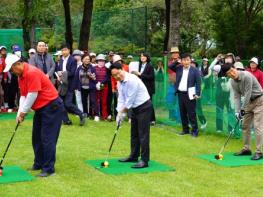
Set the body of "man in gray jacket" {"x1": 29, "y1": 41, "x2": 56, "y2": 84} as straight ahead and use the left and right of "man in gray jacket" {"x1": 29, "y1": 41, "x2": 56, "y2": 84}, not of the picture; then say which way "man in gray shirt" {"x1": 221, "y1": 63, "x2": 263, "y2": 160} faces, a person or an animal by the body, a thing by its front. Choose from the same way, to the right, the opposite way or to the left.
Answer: to the right

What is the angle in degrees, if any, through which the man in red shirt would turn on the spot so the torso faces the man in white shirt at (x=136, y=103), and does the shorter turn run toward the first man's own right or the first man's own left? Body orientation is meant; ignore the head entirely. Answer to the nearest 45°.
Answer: approximately 180°

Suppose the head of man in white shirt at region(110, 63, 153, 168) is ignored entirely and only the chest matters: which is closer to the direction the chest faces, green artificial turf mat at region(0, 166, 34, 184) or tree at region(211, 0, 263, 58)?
the green artificial turf mat

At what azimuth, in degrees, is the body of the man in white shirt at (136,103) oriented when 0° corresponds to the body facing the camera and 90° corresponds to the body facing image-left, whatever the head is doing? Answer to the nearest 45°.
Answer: approximately 45°

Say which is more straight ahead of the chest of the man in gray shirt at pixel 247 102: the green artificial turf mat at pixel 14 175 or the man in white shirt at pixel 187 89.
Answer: the green artificial turf mat

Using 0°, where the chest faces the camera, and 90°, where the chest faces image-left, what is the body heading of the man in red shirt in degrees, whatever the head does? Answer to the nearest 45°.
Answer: approximately 90°

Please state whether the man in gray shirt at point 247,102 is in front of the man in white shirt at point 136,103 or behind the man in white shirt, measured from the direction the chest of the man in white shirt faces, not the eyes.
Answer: behind

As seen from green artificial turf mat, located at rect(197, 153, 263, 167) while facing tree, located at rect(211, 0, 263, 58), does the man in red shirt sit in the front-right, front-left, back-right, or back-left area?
back-left

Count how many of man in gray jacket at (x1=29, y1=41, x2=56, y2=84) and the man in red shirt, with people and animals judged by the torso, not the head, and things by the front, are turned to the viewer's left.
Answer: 1
